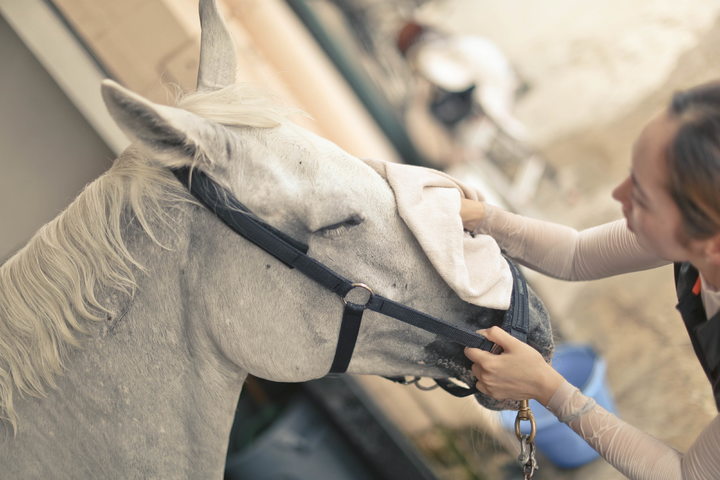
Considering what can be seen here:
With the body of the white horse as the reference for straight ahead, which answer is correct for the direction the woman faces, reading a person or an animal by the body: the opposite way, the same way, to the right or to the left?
the opposite way

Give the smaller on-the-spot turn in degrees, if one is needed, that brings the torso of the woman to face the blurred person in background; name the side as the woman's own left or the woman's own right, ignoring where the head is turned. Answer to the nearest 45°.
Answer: approximately 90° to the woman's own right

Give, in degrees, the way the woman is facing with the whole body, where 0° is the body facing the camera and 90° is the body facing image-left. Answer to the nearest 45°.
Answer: approximately 90°

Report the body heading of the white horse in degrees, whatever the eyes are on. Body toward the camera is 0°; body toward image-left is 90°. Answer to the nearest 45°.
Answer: approximately 270°

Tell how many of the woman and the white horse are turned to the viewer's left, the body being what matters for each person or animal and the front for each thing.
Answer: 1

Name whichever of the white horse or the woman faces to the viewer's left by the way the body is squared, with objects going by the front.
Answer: the woman

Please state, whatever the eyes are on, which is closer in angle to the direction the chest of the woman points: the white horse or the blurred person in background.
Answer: the white horse

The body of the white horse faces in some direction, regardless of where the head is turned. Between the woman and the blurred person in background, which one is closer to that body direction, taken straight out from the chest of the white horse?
the woman
